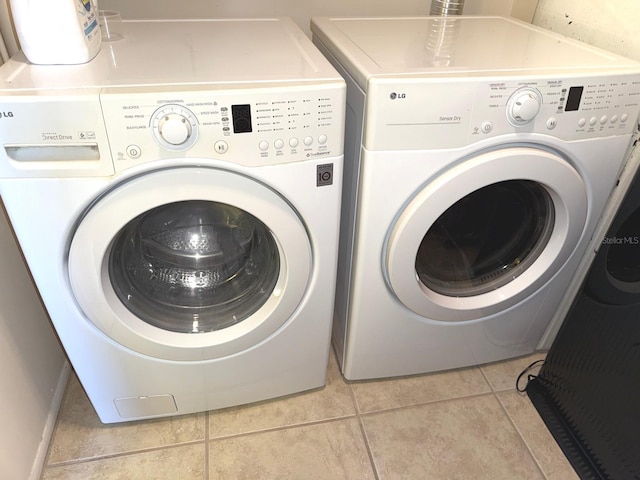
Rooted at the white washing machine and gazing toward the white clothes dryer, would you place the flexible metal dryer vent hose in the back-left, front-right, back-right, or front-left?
front-left

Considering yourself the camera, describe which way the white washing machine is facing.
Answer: facing the viewer

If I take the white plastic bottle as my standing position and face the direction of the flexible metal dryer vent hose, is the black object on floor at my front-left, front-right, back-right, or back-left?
front-right

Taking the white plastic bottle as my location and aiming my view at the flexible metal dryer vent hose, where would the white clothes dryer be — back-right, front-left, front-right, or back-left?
front-right

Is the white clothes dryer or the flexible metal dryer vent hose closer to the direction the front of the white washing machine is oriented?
the white clothes dryer

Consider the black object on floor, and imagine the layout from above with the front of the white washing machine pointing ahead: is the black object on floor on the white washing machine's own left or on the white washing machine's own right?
on the white washing machine's own left

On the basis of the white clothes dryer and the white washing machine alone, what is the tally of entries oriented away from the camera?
0

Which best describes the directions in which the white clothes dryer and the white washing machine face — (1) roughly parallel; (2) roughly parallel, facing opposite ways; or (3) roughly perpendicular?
roughly parallel

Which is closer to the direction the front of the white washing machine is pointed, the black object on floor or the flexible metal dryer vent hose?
the black object on floor

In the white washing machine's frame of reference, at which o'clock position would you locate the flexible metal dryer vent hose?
The flexible metal dryer vent hose is roughly at 8 o'clock from the white washing machine.

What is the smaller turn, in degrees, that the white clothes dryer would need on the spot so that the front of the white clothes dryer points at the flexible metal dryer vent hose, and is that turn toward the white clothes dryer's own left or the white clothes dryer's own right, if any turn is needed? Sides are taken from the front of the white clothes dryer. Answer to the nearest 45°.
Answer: approximately 135° to the white clothes dryer's own left

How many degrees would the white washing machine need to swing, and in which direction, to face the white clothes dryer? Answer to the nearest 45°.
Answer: approximately 90° to its left
